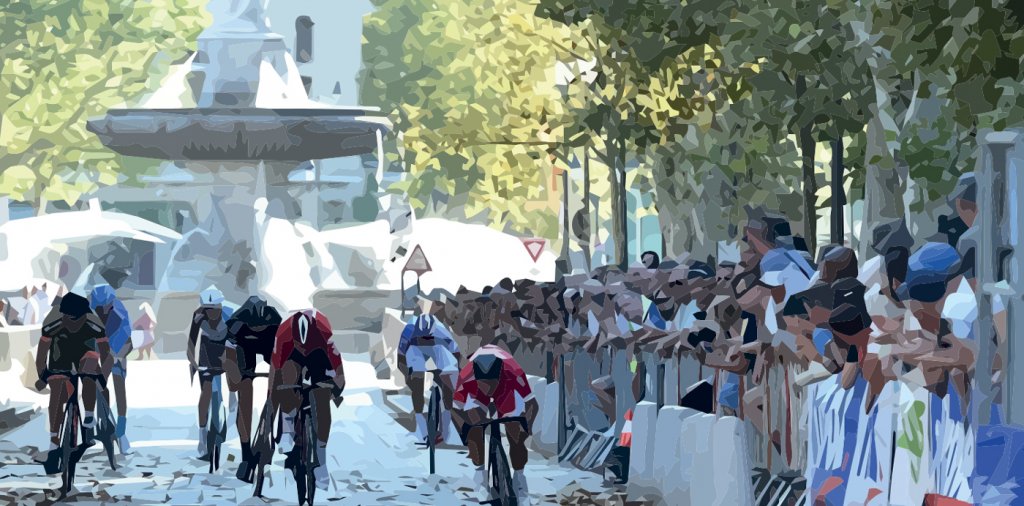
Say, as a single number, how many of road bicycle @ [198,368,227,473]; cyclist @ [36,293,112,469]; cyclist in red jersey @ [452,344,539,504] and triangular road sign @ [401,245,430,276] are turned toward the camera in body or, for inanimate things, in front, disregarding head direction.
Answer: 4

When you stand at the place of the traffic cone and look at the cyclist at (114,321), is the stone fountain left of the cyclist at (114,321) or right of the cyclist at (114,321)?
right

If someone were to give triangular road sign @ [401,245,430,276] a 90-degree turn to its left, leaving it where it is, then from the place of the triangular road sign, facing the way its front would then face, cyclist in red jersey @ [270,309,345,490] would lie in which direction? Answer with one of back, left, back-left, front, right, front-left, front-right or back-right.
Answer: right

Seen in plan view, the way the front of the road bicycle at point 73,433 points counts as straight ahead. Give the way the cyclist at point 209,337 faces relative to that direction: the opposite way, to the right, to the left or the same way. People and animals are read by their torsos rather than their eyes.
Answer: the same way

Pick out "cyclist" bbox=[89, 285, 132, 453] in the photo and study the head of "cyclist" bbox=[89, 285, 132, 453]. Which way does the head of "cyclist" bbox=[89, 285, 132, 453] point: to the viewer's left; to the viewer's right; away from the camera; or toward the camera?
toward the camera

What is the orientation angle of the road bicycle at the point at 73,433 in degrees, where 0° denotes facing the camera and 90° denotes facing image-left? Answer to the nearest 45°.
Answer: approximately 0°

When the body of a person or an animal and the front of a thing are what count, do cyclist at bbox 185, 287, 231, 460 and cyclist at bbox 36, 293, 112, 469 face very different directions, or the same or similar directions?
same or similar directions

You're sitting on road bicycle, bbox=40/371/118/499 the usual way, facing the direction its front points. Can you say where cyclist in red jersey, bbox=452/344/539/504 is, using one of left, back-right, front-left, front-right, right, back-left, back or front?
front-left

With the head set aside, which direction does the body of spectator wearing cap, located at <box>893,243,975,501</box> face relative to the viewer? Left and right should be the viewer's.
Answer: facing the viewer and to the left of the viewer

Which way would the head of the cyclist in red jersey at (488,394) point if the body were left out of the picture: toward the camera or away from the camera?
toward the camera

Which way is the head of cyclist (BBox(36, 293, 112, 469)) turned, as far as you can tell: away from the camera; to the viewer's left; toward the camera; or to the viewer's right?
toward the camera

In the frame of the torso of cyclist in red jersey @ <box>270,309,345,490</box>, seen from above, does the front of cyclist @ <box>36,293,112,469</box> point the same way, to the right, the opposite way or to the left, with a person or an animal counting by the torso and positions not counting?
the same way

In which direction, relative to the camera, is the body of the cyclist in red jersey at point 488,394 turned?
toward the camera

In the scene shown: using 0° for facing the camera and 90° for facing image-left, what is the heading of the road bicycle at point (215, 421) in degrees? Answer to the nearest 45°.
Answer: approximately 0°
